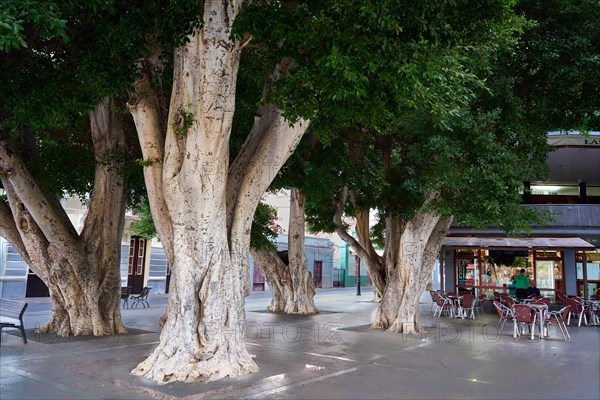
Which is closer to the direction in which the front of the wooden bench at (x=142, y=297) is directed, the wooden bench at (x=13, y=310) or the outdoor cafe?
the wooden bench

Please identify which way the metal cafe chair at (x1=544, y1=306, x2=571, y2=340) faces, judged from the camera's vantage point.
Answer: facing to the left of the viewer

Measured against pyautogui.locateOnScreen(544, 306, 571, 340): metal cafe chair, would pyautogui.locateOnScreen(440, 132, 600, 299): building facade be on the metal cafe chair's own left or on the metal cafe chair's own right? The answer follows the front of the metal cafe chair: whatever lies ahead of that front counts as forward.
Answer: on the metal cafe chair's own right

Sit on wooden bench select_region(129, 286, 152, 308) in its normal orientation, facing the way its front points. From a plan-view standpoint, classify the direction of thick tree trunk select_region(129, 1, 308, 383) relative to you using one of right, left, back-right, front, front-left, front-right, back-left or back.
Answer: left

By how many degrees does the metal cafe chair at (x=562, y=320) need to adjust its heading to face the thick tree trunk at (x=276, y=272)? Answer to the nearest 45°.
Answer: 0° — it already faces it

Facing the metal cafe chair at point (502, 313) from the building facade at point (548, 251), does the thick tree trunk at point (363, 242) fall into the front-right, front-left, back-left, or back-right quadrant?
front-right

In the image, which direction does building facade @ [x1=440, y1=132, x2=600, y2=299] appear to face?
toward the camera
